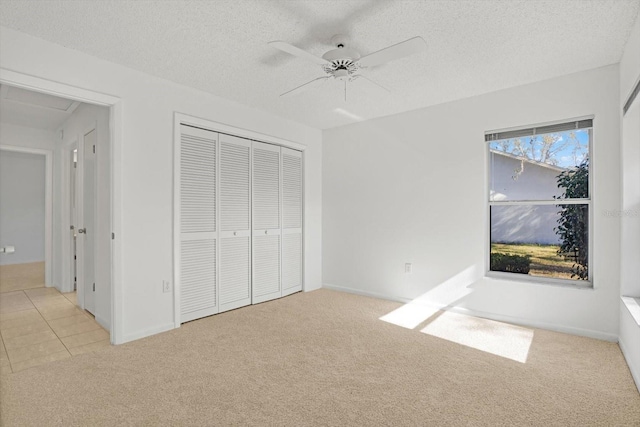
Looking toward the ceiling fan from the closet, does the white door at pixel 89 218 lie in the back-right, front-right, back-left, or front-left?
back-right

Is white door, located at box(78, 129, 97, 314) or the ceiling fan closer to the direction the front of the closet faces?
the ceiling fan

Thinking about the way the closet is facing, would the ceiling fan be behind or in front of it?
in front

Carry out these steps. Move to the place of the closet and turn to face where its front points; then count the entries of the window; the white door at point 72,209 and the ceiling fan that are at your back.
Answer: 1

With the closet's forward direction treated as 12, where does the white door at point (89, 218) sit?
The white door is roughly at 5 o'clock from the closet.

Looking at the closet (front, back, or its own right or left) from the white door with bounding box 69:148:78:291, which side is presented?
back

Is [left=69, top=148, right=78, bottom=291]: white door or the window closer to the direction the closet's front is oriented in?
the window

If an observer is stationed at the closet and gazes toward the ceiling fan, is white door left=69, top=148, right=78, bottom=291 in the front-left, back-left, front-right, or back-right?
back-right

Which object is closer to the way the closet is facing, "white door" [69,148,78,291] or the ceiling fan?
the ceiling fan

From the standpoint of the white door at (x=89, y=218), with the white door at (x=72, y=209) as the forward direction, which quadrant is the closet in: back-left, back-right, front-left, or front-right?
back-right

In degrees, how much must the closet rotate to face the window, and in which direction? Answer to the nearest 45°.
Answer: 0° — it already faces it

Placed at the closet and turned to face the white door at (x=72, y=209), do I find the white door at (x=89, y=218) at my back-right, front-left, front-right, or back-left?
front-left

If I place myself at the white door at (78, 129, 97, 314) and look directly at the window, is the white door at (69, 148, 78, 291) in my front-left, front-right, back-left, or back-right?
back-left
